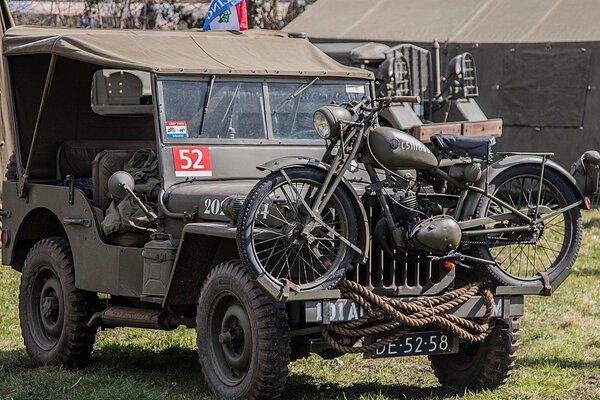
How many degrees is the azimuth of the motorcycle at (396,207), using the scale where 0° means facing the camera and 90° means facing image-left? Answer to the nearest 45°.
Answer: approximately 45°

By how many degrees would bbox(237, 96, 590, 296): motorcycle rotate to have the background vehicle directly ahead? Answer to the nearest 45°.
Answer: approximately 135° to its right

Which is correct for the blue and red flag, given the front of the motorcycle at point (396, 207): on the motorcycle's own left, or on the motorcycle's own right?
on the motorcycle's own right

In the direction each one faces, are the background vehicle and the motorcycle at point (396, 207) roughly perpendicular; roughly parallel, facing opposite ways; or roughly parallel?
roughly perpendicular
